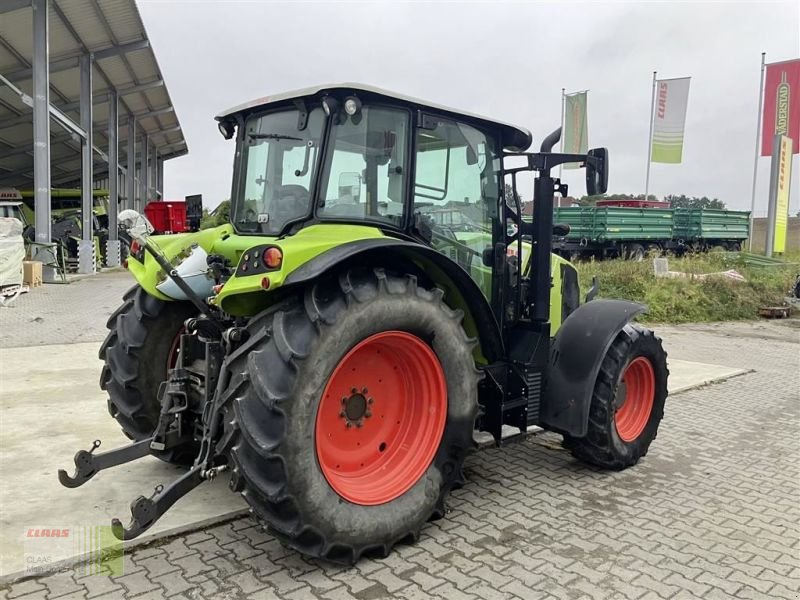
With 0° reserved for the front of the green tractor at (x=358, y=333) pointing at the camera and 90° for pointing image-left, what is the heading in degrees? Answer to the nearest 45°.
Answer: approximately 225°

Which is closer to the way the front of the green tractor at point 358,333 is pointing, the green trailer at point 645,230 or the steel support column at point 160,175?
the green trailer

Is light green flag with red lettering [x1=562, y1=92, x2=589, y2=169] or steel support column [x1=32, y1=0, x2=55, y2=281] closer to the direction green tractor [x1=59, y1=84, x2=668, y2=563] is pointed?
the light green flag with red lettering

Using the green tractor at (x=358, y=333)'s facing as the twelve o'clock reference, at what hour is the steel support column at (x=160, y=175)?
The steel support column is roughly at 10 o'clock from the green tractor.

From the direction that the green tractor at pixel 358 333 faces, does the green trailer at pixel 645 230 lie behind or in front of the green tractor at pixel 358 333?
in front

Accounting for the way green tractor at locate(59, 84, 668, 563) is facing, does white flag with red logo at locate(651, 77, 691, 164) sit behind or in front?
in front

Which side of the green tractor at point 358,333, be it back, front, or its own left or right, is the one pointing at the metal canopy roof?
left

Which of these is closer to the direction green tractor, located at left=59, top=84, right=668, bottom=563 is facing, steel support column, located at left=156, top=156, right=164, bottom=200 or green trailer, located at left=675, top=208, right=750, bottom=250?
the green trailer

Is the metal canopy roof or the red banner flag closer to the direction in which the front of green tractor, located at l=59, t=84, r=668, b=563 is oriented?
the red banner flag

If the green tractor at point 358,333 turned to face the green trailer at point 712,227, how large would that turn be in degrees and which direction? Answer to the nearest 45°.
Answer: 0° — it already faces it
